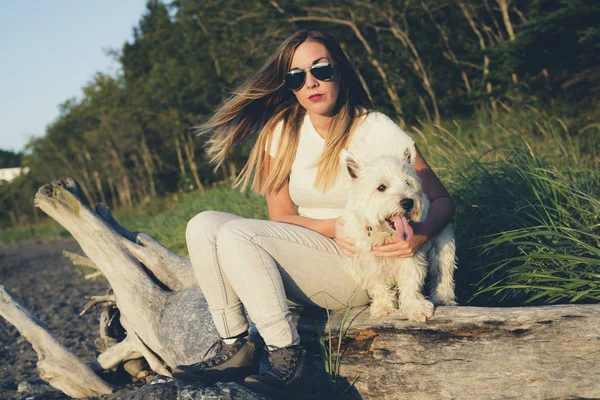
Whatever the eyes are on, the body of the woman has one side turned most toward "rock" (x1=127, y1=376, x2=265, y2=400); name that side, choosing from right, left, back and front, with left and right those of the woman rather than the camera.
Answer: front

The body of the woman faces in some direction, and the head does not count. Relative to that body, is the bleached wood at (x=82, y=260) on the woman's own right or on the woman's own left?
on the woman's own right

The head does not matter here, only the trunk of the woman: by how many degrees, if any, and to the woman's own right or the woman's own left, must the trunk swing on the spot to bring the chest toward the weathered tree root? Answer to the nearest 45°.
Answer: approximately 90° to the woman's own right

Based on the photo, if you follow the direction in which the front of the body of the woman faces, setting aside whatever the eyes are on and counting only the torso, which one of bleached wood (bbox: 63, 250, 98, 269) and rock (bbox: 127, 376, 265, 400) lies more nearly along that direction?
the rock

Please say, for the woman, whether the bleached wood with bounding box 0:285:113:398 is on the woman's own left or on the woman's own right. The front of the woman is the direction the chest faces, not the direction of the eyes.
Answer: on the woman's own right

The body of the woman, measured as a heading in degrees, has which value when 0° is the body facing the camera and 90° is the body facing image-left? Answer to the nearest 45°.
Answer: approximately 45°
